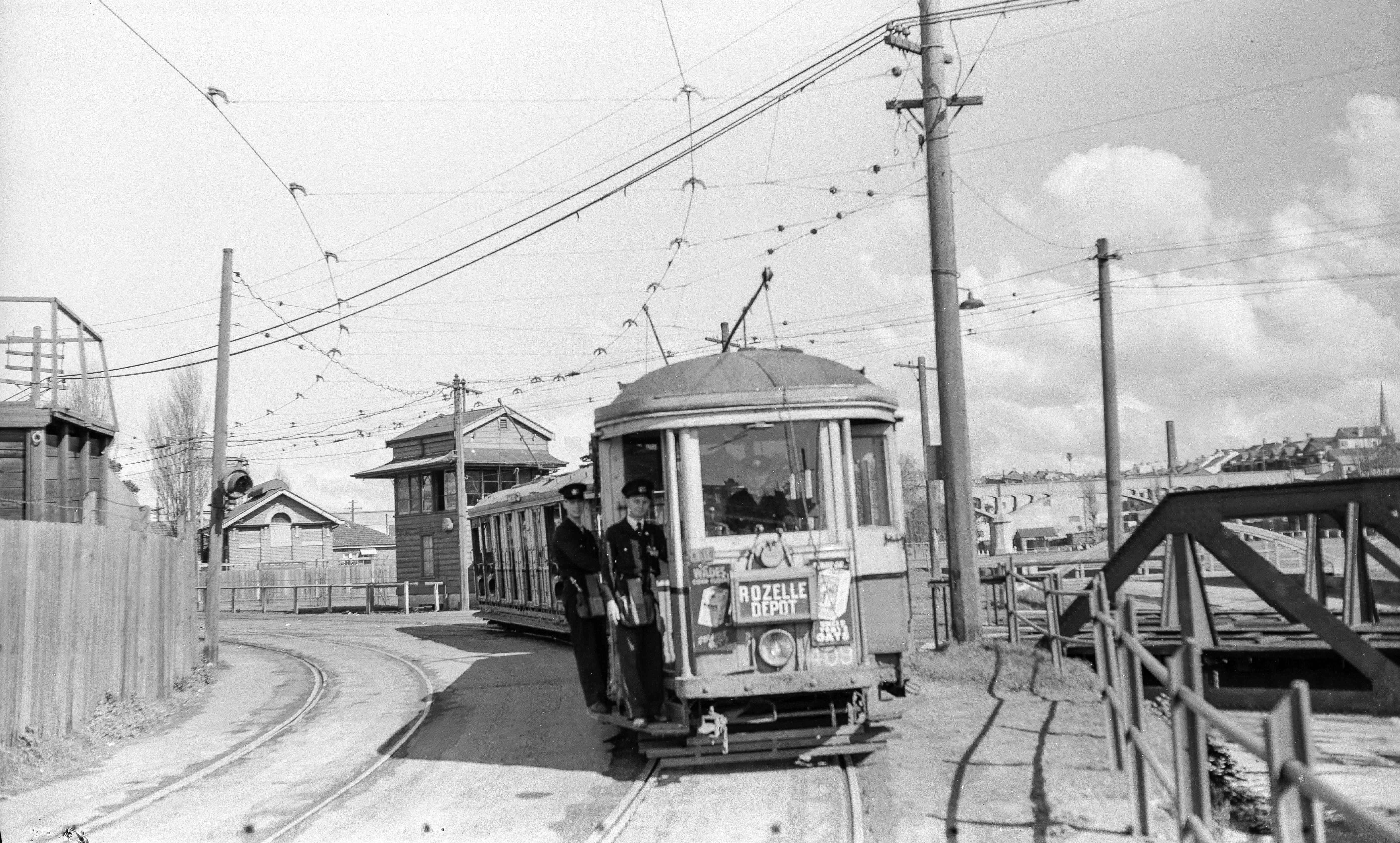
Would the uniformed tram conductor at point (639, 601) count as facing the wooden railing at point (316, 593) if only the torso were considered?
no

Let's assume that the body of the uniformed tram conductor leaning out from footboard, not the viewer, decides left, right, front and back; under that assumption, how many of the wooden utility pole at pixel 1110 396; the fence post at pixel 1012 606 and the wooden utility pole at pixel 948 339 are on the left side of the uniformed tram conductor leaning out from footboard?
3

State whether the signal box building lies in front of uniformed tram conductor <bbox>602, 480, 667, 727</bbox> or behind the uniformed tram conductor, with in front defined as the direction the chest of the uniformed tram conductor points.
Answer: behind

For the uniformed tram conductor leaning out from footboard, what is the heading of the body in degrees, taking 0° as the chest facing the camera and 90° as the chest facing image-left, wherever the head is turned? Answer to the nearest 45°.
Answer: approximately 315°

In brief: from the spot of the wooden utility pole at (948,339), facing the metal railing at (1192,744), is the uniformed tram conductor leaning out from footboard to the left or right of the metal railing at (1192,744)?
right

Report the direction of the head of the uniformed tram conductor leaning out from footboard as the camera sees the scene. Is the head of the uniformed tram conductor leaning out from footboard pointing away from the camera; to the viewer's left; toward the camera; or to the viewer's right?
toward the camera

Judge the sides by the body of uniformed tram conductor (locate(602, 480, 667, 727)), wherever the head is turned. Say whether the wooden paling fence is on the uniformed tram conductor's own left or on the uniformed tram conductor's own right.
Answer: on the uniformed tram conductor's own right

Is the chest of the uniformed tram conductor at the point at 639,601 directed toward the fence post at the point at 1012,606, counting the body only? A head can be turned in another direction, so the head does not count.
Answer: no

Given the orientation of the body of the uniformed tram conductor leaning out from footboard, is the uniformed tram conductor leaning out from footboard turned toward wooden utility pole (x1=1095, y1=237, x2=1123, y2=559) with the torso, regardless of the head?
no

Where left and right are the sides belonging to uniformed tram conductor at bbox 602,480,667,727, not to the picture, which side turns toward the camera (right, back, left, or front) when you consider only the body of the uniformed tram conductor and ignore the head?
front

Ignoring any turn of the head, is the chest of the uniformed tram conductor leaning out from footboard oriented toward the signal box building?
no

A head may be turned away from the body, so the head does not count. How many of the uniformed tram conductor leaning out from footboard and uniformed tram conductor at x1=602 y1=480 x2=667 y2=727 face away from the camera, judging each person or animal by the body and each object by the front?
0

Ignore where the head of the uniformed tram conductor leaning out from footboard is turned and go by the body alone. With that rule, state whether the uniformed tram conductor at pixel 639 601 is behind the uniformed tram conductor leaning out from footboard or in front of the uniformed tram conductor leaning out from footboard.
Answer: in front
